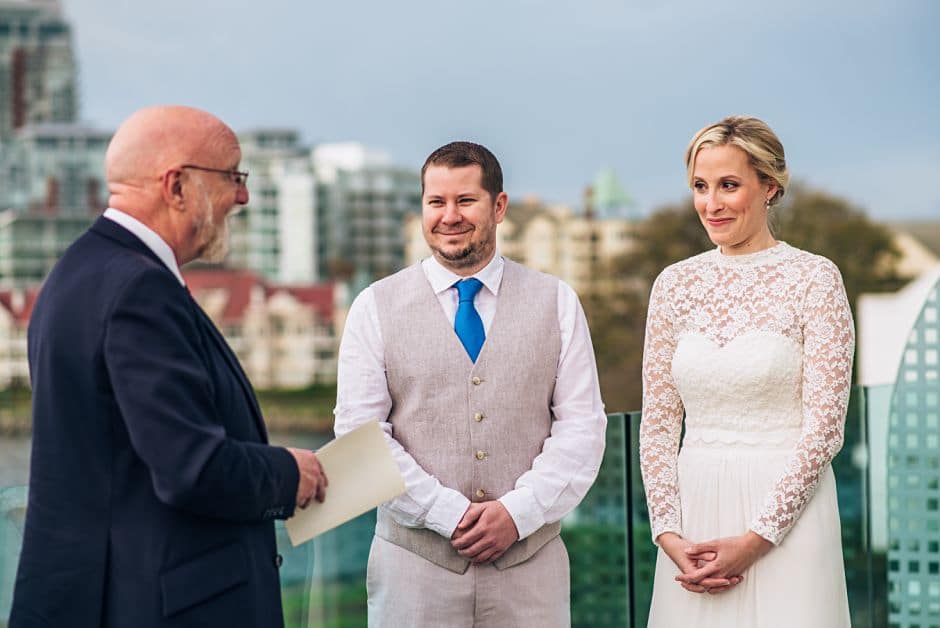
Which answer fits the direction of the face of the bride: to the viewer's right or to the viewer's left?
to the viewer's left

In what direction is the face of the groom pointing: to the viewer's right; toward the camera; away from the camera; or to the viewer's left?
toward the camera

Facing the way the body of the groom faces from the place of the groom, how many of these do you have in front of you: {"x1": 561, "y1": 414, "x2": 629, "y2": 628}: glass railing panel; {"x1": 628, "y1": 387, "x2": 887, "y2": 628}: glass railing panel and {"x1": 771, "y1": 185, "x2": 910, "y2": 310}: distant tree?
0

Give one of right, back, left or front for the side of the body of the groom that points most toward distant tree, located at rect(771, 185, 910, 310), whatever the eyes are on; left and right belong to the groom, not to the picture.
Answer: back

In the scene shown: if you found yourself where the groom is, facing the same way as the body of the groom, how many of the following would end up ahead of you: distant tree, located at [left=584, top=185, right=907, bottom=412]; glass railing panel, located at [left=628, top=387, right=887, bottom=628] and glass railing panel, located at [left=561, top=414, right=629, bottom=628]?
0

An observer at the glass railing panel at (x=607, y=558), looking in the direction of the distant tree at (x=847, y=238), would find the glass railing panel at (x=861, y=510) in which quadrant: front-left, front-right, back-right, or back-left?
front-right

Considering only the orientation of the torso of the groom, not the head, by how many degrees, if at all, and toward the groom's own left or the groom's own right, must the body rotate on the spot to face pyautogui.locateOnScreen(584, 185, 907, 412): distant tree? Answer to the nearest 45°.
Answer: approximately 180°

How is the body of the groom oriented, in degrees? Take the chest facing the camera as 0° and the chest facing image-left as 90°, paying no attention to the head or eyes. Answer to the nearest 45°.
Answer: approximately 0°

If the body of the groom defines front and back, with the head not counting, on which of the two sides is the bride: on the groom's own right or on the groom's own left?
on the groom's own left

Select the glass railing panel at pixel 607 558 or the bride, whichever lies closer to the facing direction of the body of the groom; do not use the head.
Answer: the bride

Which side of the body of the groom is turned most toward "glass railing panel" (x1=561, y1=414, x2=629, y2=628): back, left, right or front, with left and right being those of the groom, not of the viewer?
back

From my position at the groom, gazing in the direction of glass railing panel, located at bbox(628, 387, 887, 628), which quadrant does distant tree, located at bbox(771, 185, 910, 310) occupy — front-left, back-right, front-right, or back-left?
front-left

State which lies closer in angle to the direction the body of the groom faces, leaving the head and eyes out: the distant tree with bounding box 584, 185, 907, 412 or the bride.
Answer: the bride

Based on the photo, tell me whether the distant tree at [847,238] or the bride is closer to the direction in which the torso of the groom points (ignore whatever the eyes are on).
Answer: the bride

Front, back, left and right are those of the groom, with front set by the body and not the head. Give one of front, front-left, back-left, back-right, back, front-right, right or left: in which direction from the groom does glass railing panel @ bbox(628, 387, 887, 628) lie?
back-left
